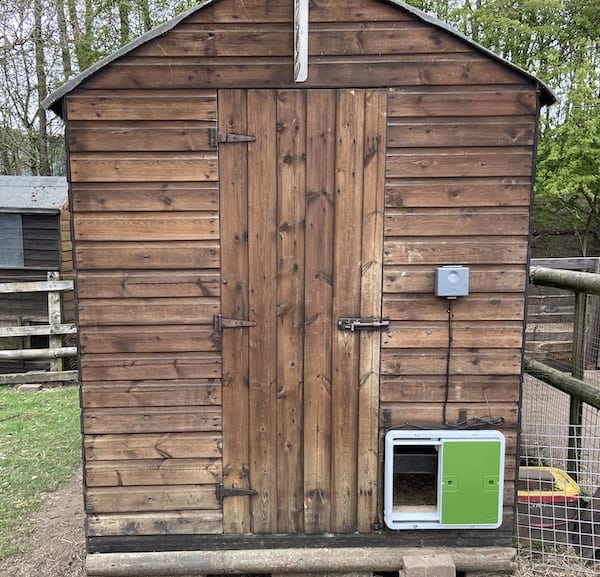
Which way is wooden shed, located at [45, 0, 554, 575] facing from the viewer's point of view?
toward the camera

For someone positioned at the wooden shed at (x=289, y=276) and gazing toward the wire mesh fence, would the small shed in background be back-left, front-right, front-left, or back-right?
back-left

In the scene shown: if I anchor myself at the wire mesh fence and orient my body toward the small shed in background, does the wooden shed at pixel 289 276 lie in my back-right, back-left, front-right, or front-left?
front-left

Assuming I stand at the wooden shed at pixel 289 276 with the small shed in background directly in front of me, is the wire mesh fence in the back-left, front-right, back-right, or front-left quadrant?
back-right

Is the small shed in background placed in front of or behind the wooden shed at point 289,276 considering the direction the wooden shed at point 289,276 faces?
behind

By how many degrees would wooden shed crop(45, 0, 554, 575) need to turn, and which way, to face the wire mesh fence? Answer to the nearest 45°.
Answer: approximately 90° to its left
